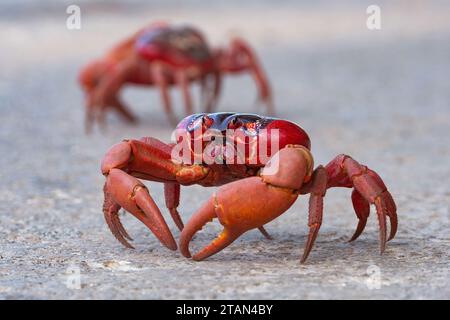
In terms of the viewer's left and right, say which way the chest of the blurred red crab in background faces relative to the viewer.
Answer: facing to the left of the viewer

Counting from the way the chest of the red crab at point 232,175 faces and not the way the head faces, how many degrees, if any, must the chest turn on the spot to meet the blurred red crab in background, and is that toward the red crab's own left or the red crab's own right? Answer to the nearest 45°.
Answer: approximately 135° to the red crab's own right

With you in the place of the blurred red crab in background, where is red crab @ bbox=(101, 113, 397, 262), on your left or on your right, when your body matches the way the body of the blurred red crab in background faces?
on your left

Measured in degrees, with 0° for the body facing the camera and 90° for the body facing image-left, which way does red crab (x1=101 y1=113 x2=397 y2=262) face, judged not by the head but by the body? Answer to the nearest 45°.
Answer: approximately 45°

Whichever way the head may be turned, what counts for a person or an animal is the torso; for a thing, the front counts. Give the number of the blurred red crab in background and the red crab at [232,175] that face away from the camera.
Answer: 0
